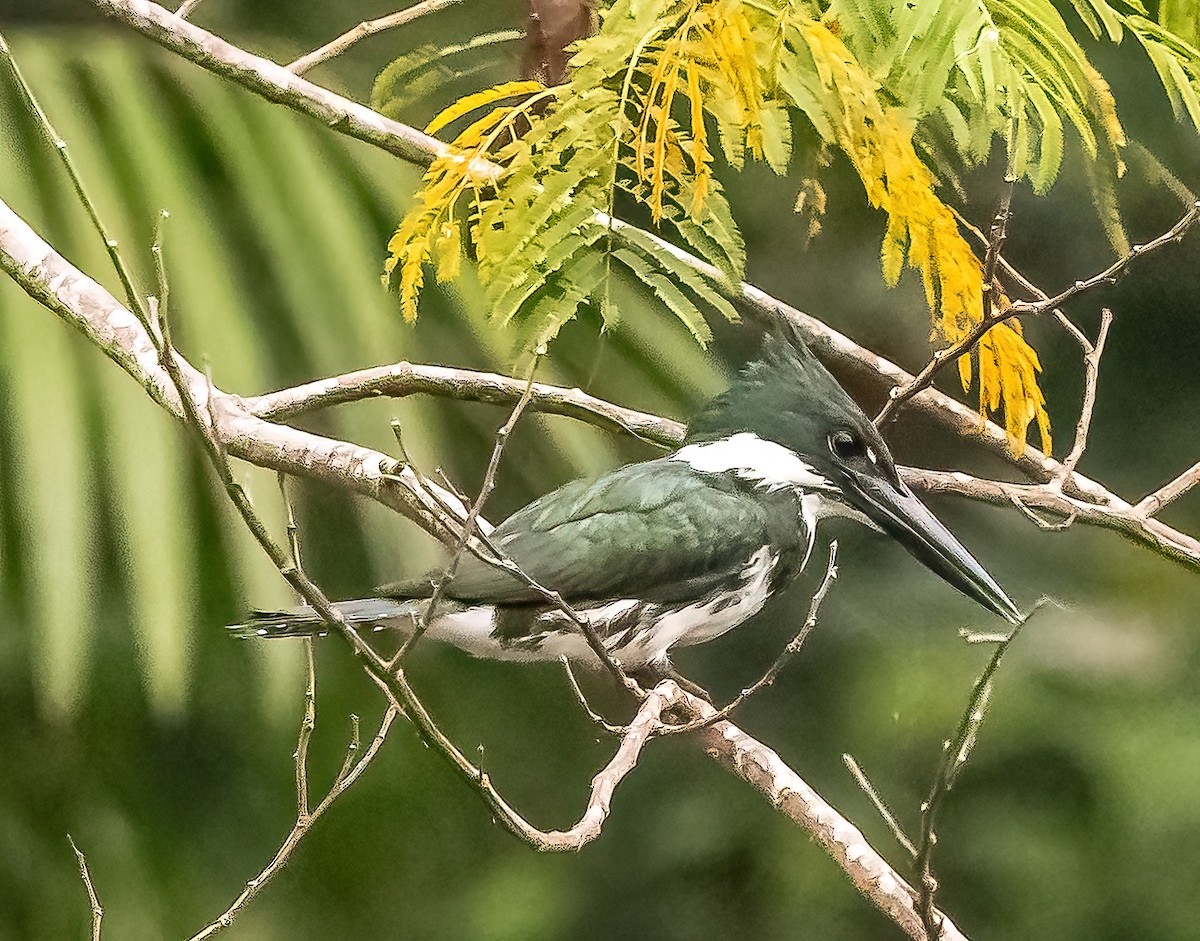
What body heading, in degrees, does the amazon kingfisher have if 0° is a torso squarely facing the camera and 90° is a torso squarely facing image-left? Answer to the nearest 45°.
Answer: approximately 270°
